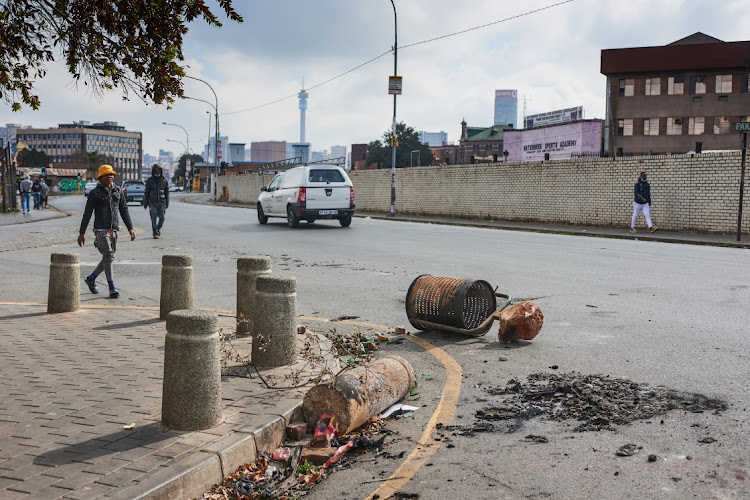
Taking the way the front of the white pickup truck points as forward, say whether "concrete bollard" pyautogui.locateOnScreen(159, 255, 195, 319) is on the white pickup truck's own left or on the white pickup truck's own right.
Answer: on the white pickup truck's own left

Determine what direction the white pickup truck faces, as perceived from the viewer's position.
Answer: facing away from the viewer and to the left of the viewer

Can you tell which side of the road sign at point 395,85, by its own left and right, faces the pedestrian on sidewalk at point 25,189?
right

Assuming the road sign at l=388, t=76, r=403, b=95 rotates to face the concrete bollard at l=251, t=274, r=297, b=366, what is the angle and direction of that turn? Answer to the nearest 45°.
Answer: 0° — it already faces it

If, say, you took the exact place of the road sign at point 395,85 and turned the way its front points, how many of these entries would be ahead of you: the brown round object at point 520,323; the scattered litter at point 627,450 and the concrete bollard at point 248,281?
3

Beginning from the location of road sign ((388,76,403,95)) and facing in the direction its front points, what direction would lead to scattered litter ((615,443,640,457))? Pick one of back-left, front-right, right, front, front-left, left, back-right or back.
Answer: front

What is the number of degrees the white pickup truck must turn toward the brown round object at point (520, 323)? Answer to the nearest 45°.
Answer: approximately 135° to its left

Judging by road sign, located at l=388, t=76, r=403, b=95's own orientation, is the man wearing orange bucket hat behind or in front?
in front

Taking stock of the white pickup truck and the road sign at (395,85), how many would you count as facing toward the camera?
1

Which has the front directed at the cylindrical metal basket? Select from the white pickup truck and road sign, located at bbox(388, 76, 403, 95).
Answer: the road sign

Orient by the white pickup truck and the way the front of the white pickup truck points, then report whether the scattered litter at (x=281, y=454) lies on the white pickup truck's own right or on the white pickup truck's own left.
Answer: on the white pickup truck's own left

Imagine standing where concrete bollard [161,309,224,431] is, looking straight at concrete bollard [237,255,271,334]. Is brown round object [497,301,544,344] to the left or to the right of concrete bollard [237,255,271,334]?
right

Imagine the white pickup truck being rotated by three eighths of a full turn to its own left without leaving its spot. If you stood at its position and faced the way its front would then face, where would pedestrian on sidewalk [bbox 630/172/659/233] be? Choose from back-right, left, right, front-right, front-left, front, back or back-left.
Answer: left

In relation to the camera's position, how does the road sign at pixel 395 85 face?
facing the viewer
